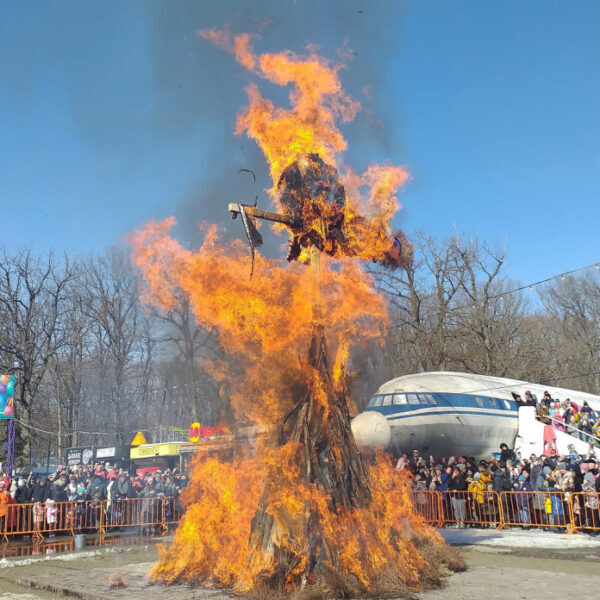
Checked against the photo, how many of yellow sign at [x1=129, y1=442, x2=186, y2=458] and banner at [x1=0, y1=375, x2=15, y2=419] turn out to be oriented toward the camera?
2

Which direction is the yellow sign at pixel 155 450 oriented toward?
toward the camera

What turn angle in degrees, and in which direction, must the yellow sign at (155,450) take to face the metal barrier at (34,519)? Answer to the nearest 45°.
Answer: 0° — it already faces it

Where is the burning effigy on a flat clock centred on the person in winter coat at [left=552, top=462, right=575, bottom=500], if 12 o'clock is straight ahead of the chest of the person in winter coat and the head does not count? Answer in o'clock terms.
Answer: The burning effigy is roughly at 1 o'clock from the person in winter coat.

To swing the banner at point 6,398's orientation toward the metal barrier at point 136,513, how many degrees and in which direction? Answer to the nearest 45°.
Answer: approximately 45° to its left

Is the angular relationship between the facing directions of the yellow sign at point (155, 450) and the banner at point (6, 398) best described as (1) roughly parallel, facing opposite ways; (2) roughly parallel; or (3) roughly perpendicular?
roughly parallel

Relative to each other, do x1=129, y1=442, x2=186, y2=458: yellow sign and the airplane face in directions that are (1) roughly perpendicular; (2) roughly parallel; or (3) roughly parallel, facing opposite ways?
roughly perpendicular

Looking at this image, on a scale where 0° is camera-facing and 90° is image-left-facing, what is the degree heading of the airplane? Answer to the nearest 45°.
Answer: approximately 45°

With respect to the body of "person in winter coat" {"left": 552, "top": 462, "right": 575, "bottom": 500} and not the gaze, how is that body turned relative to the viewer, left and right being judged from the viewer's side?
facing the viewer

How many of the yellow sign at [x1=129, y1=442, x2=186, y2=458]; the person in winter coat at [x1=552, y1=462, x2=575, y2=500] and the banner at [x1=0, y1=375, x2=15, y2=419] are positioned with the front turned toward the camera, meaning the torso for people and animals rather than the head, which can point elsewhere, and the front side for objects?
3

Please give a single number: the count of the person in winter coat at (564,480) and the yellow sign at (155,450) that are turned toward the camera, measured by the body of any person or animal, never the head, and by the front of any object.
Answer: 2
